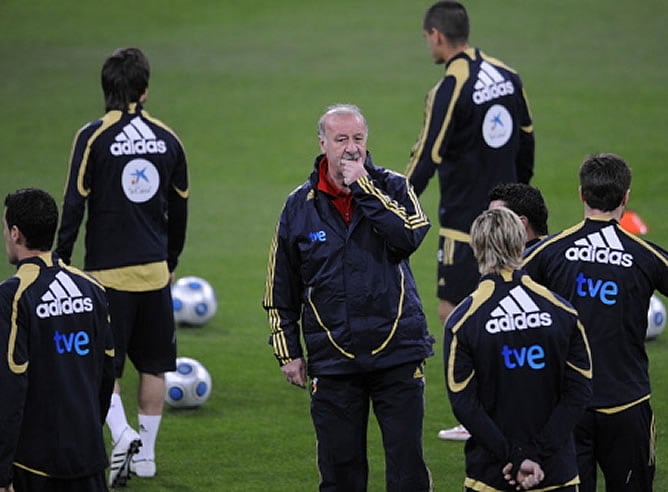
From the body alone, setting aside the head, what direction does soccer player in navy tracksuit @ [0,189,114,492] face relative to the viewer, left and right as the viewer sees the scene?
facing away from the viewer and to the left of the viewer

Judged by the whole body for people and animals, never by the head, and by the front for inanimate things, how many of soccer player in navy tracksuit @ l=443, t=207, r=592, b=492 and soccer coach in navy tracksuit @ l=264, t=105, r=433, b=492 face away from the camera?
1

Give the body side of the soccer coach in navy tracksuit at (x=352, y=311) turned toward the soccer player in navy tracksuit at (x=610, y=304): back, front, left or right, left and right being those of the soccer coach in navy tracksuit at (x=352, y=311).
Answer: left

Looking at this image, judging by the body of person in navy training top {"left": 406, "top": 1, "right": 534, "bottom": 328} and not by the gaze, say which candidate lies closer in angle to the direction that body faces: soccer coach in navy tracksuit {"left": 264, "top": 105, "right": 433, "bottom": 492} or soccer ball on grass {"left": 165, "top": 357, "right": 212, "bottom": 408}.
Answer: the soccer ball on grass

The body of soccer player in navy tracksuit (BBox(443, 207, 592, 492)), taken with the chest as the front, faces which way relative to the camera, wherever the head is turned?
away from the camera

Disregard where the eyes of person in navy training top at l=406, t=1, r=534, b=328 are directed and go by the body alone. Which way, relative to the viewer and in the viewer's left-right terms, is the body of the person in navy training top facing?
facing away from the viewer and to the left of the viewer

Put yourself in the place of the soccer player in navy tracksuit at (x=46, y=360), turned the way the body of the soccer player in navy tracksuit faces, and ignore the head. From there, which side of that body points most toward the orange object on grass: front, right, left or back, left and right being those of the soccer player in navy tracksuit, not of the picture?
right

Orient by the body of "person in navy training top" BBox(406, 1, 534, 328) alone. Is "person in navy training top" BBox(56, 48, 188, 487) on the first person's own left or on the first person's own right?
on the first person's own left

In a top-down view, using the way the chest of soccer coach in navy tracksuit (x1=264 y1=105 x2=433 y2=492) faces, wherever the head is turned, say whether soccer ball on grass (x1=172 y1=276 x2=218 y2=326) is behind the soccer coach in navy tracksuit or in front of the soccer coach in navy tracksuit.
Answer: behind
